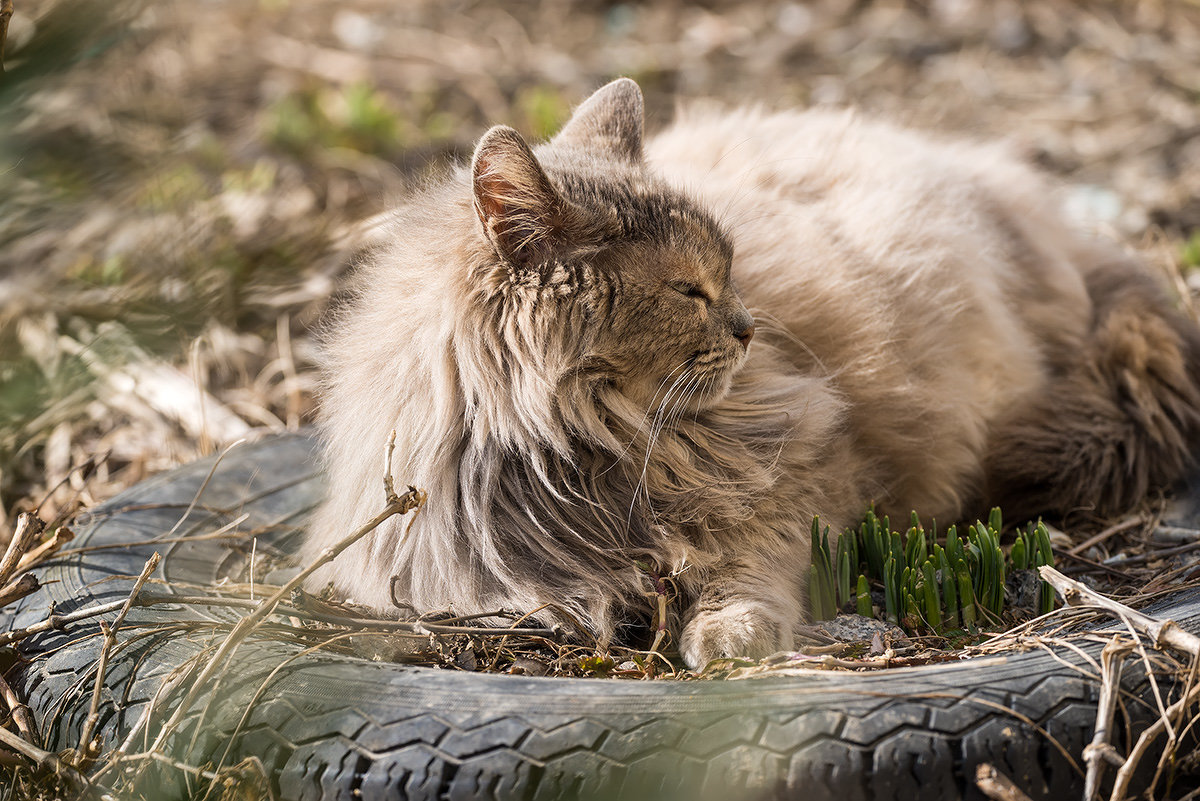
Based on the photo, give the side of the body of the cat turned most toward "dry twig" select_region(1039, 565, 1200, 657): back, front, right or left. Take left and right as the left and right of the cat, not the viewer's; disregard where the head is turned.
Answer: left

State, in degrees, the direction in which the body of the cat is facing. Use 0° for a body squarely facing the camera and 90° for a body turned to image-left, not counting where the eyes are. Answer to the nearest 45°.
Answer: approximately 45°

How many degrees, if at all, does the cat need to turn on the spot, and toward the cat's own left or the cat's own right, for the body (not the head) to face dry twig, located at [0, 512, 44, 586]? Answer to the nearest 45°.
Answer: approximately 45° to the cat's own right

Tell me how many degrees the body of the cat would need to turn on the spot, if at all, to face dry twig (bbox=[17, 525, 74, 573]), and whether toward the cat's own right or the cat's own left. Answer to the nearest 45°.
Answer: approximately 45° to the cat's own right

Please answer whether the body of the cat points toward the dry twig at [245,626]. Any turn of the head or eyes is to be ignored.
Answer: yes
